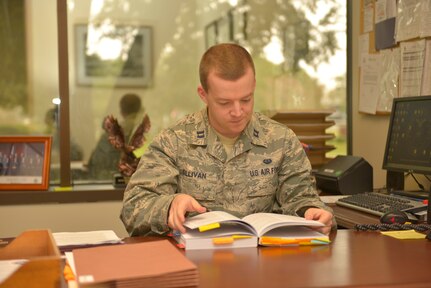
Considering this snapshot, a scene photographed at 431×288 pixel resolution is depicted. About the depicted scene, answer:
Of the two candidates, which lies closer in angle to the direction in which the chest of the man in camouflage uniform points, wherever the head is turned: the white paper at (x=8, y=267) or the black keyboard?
the white paper

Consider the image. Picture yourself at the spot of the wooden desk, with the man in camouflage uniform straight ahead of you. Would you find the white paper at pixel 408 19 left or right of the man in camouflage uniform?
right

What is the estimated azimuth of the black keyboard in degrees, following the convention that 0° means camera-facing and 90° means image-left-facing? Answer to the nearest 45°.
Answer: approximately 45°

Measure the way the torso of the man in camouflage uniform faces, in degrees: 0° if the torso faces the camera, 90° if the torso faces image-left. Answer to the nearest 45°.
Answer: approximately 0°

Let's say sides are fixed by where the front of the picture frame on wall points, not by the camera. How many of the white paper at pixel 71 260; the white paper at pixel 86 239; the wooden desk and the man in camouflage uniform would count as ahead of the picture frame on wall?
4

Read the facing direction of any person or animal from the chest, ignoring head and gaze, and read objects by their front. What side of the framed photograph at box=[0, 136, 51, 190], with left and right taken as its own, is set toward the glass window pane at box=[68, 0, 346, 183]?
left
